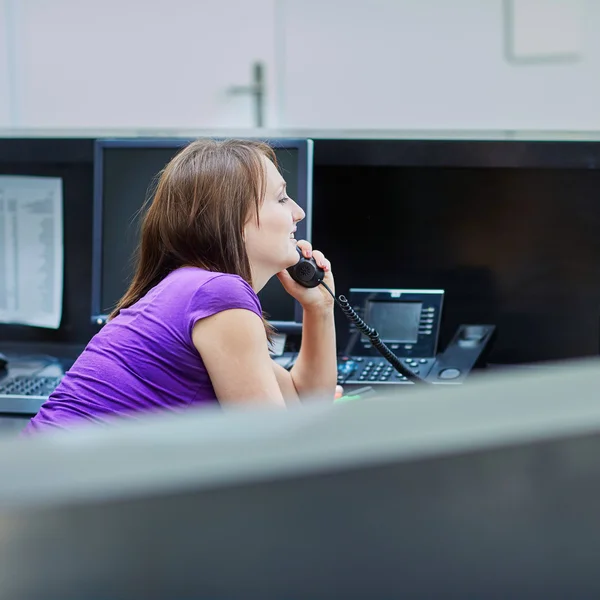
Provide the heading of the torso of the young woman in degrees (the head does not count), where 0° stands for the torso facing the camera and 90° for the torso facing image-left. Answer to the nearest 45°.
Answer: approximately 270°

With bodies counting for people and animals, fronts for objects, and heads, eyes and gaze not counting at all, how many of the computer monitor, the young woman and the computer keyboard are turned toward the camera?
2

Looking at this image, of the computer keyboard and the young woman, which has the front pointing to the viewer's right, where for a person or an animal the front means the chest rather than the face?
the young woman

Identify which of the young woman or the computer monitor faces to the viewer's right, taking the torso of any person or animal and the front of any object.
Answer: the young woman

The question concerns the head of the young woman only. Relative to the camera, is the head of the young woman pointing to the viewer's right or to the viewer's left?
to the viewer's right

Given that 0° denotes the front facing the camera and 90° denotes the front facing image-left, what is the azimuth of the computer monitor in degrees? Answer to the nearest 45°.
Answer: approximately 0°

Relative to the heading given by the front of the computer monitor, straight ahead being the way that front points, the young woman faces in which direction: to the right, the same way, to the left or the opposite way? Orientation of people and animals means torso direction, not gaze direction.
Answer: to the left

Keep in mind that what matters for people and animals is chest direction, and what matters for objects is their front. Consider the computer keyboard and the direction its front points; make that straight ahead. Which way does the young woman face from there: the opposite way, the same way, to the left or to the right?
to the left
